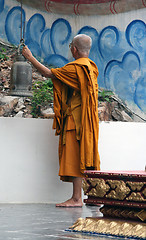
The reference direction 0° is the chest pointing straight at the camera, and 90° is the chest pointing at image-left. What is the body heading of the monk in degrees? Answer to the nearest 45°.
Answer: approximately 90°

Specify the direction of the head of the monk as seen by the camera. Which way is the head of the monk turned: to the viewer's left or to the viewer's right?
to the viewer's left

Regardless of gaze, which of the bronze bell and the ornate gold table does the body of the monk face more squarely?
the bronze bell

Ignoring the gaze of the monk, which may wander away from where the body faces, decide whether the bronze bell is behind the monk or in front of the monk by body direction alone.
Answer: in front
